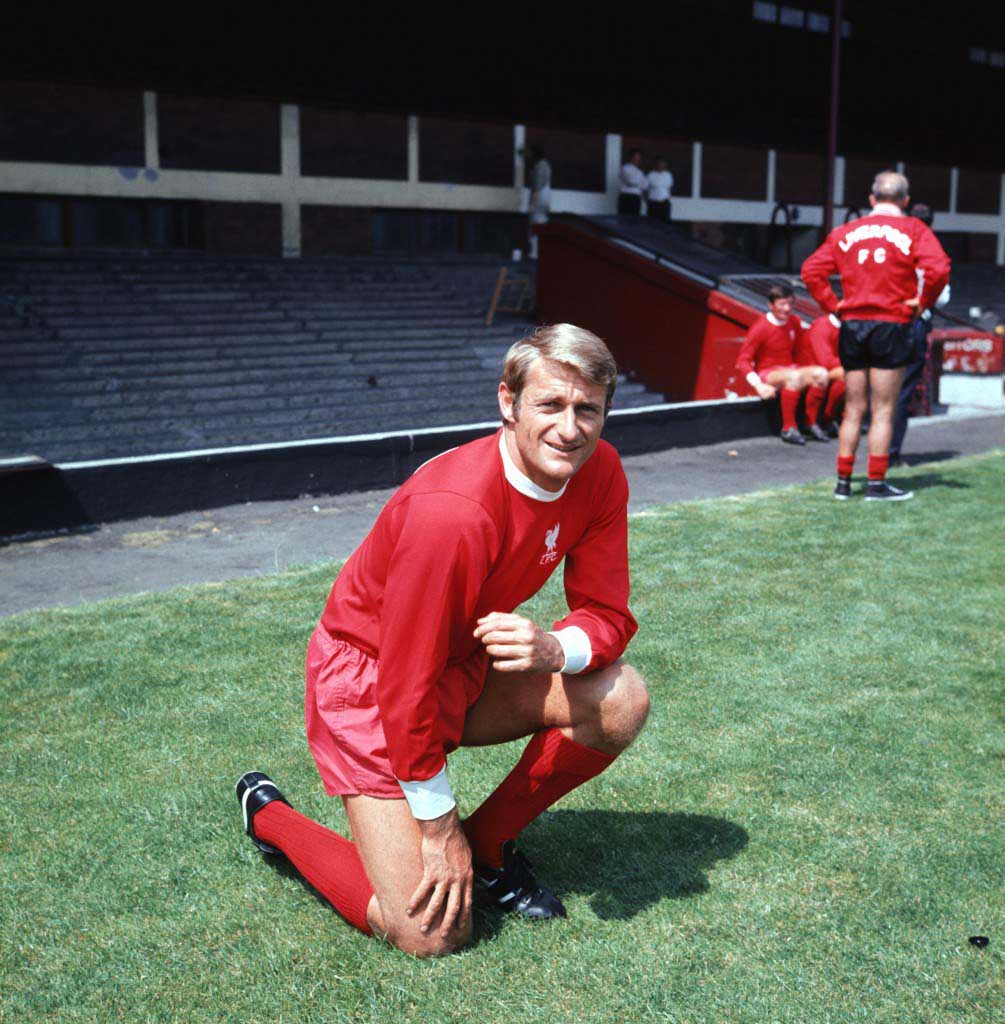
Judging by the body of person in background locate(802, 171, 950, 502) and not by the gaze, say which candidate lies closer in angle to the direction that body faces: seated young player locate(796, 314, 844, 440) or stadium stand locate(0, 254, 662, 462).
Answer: the seated young player

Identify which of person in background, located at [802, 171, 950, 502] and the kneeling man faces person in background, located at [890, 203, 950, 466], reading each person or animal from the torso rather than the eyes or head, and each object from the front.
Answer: person in background, located at [802, 171, 950, 502]

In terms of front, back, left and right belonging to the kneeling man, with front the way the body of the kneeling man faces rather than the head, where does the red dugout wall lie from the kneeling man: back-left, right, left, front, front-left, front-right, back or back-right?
back-left

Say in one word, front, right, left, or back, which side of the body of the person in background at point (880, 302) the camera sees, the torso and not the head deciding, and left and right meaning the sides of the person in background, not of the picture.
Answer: back

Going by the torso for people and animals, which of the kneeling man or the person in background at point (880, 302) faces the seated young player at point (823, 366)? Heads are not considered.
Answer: the person in background

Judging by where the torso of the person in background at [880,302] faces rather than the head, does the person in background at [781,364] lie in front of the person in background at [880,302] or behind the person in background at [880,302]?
in front

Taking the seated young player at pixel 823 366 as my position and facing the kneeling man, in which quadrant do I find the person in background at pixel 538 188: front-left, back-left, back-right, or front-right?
back-right

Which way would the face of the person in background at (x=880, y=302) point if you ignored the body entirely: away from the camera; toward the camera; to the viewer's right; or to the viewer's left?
away from the camera
